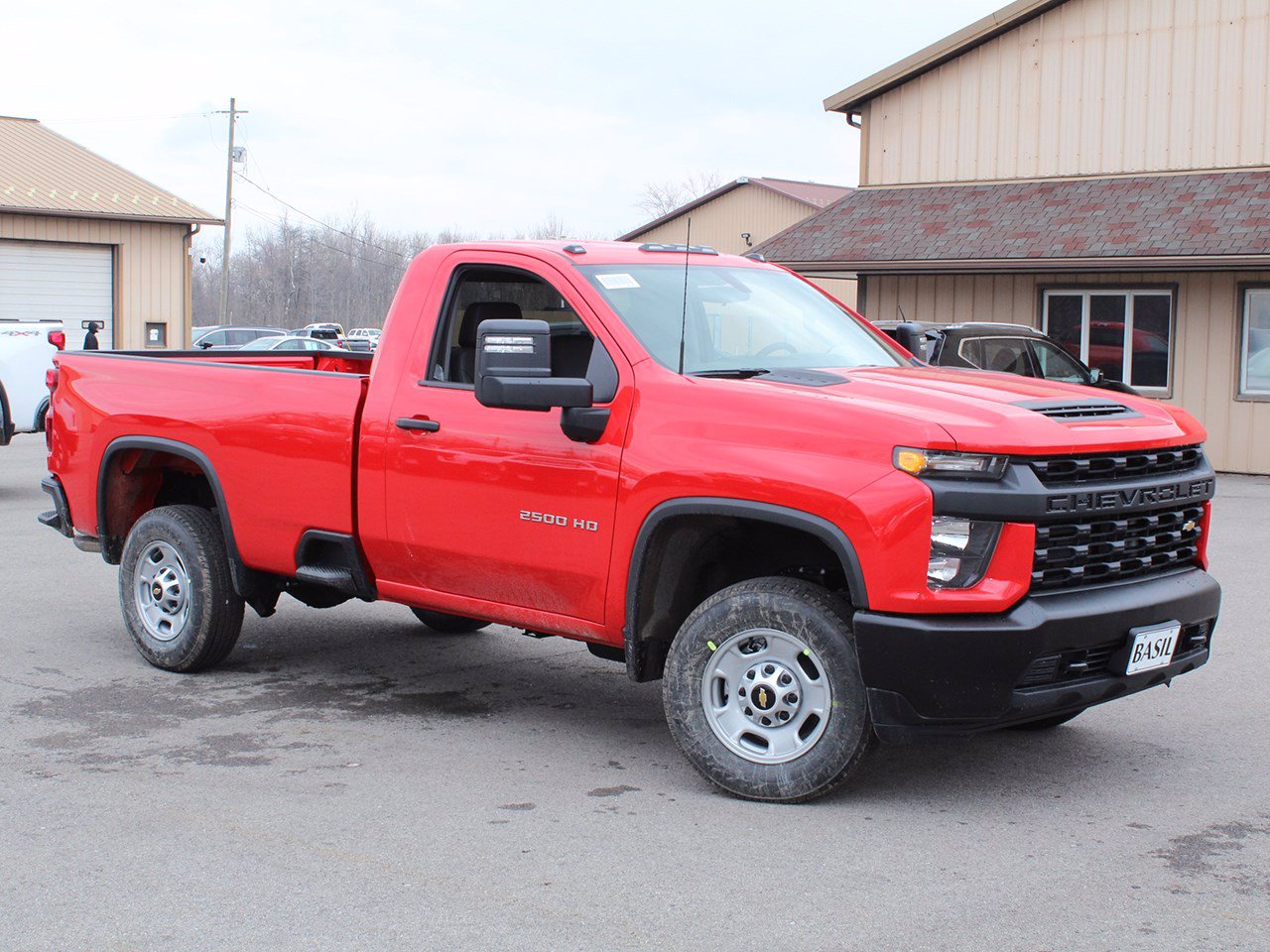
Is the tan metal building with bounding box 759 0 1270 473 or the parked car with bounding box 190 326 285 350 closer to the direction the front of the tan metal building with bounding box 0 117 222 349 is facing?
the tan metal building

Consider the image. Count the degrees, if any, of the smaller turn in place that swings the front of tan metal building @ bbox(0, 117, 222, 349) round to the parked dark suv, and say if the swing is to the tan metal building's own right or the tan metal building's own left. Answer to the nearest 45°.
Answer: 0° — it already faces it

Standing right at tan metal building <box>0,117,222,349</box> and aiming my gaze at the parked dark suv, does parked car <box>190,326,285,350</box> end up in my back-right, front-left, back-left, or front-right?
back-left

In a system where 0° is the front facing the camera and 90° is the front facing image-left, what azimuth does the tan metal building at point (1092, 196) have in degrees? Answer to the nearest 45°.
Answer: approximately 0°

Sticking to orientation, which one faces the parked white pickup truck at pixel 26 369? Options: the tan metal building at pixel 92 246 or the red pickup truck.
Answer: the tan metal building

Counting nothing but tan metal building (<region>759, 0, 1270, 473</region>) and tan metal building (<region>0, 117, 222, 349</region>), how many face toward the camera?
2

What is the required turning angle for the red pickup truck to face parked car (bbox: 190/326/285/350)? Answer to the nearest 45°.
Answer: approximately 135° to its left

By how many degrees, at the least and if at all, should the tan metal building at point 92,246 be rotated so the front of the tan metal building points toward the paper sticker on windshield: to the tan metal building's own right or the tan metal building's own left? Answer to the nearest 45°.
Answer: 0° — it already faces it

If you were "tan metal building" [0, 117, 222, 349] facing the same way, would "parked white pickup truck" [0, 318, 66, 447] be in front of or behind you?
in front

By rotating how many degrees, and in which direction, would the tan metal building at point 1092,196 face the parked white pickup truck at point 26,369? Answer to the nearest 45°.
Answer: approximately 45° to its right

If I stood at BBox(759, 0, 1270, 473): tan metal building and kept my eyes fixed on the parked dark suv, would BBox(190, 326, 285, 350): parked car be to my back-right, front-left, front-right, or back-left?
back-right
